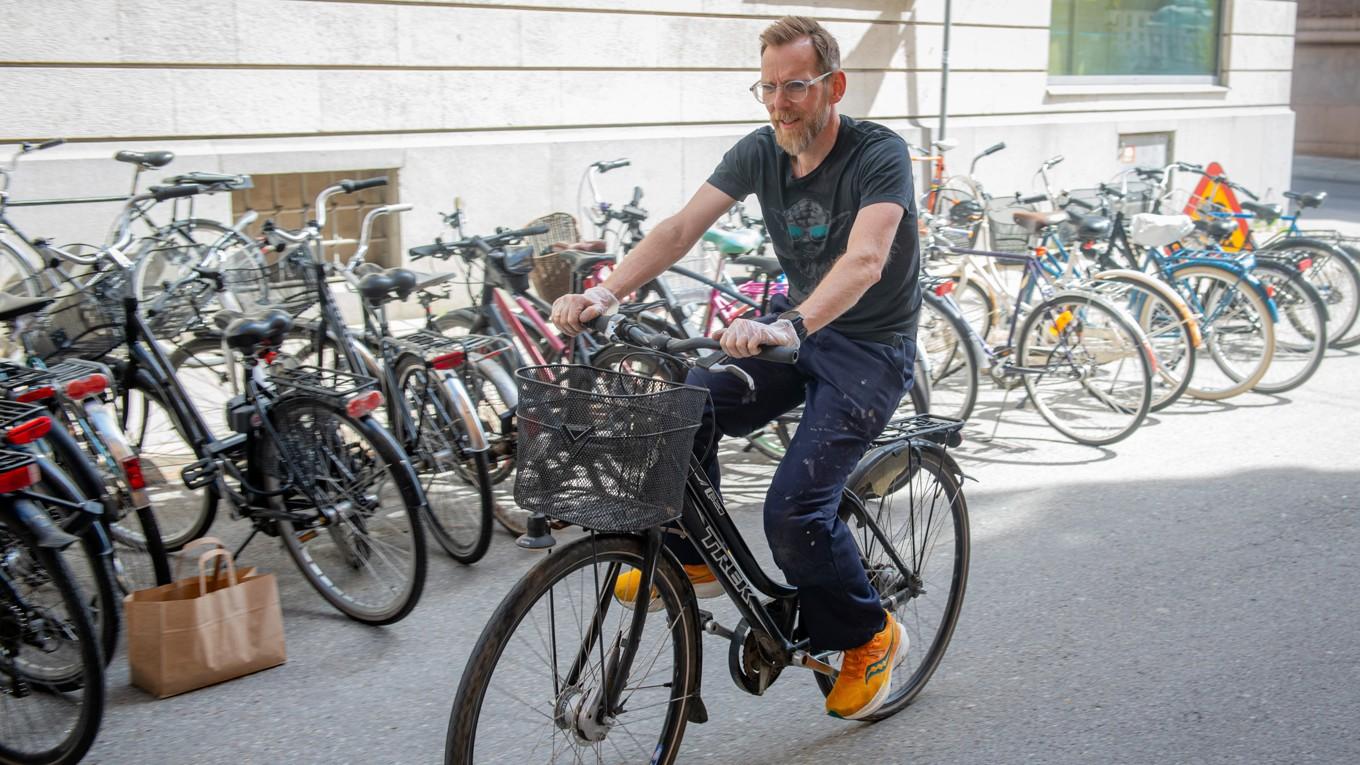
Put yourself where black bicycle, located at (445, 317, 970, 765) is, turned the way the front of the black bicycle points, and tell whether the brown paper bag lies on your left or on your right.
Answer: on your right

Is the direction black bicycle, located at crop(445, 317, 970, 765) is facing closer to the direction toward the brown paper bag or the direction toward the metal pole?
the brown paper bag

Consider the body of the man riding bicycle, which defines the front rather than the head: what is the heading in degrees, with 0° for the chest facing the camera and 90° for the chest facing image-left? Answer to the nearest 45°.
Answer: approximately 45°

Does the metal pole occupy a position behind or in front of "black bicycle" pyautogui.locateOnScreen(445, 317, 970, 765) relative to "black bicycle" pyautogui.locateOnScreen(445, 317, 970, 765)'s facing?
behind

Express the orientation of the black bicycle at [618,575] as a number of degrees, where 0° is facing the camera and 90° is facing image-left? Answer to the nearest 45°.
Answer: approximately 45°

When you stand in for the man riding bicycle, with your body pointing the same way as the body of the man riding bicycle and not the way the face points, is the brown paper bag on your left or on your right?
on your right

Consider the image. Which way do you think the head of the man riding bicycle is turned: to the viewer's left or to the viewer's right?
to the viewer's left

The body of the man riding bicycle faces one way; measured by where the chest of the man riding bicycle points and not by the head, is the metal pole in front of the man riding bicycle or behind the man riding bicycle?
behind
